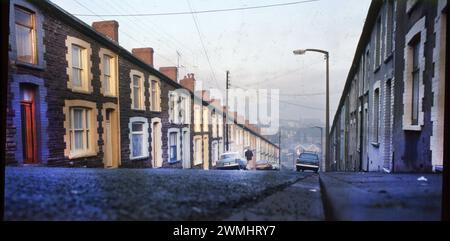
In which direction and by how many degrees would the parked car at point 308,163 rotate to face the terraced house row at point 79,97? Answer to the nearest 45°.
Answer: approximately 45° to its right

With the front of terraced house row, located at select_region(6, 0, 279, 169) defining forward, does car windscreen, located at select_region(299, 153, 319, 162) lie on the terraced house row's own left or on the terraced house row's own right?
on the terraced house row's own left

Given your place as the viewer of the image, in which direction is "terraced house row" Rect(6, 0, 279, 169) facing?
facing the viewer and to the right of the viewer

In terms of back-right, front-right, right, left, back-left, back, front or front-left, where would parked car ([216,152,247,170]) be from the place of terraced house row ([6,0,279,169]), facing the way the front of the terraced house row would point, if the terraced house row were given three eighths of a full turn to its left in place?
front-right

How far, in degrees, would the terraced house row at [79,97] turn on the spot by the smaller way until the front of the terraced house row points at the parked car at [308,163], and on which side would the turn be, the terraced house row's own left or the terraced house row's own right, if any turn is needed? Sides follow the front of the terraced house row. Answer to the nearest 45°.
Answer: approximately 90° to the terraced house row's own left

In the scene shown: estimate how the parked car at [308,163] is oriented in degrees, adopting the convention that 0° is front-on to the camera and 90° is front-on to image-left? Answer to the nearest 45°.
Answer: approximately 0°

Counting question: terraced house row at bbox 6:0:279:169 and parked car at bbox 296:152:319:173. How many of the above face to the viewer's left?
0

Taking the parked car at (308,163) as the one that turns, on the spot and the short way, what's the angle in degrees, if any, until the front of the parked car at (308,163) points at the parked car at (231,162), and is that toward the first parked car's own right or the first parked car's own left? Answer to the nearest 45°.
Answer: approximately 90° to the first parked car's own right
